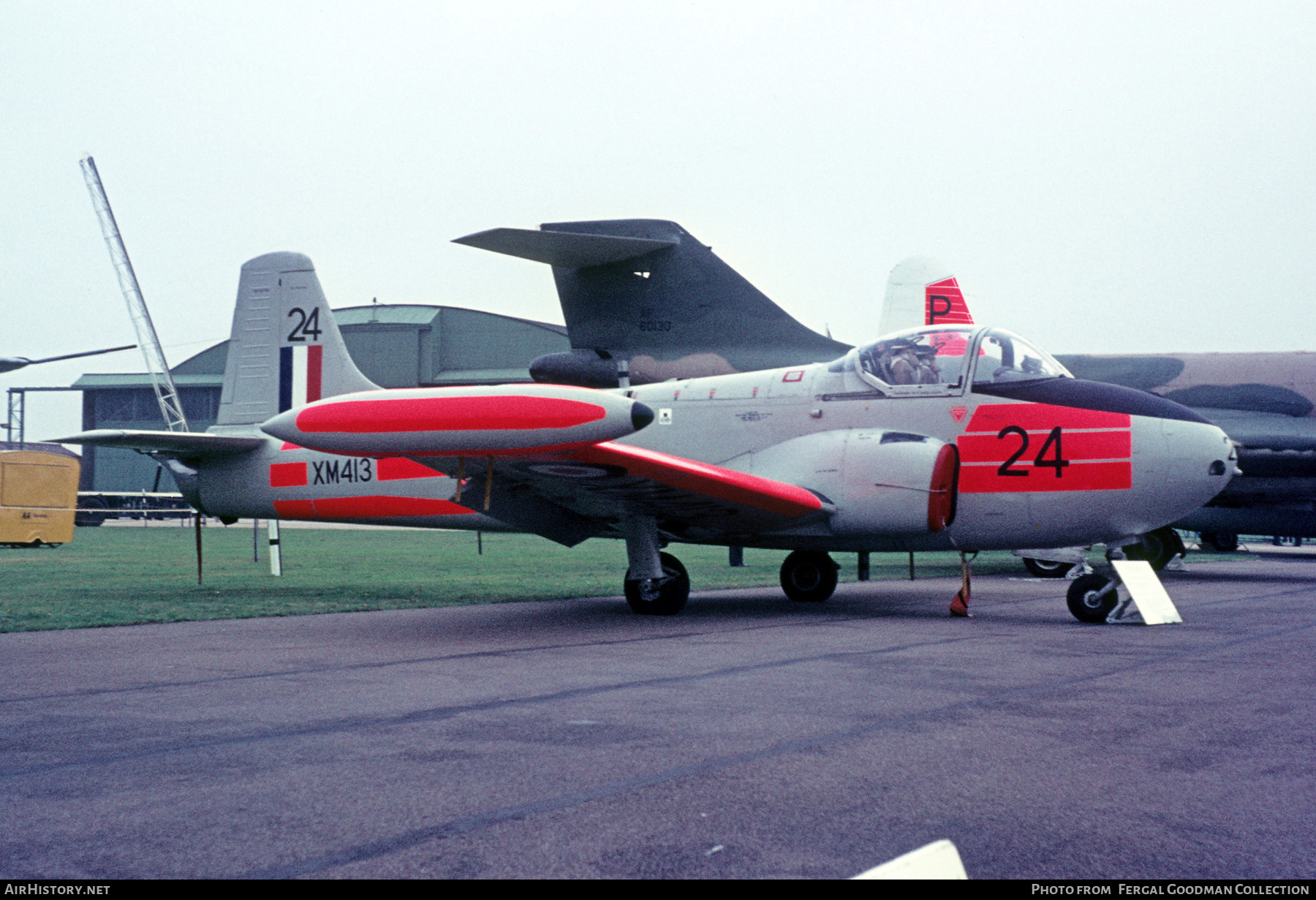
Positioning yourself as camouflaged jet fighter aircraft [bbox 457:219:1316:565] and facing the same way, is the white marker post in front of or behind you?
behind

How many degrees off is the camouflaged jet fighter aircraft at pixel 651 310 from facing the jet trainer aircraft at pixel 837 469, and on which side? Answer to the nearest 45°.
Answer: approximately 45° to its right

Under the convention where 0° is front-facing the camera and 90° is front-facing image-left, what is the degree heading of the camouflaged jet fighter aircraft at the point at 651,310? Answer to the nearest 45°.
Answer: approximately 270°

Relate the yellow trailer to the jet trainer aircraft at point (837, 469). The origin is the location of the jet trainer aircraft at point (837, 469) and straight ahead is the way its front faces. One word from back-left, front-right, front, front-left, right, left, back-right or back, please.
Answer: back-left

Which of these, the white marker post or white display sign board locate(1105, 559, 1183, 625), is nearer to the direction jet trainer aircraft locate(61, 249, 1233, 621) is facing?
the white display sign board

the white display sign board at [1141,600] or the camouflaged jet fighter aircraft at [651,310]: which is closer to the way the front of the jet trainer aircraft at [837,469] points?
the white display sign board

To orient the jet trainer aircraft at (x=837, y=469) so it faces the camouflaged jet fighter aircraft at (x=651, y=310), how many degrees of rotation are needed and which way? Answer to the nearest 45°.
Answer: approximately 90° to its left

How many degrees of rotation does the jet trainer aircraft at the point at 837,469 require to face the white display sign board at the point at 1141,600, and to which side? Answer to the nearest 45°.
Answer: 0° — it already faces it

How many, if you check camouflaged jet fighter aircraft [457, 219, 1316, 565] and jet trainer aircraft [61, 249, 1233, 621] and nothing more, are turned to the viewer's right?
2

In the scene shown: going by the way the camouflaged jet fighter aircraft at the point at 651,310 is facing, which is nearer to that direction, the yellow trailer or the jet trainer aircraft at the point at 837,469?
the jet trainer aircraft

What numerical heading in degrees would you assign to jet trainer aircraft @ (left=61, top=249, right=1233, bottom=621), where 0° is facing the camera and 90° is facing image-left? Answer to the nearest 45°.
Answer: approximately 270°

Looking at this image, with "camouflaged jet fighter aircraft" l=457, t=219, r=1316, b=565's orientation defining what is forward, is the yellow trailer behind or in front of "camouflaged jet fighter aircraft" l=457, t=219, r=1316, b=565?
behind
